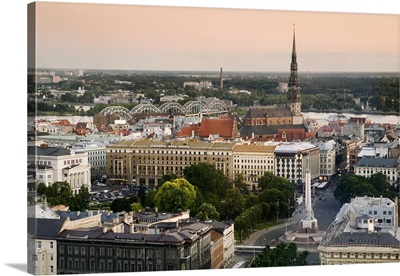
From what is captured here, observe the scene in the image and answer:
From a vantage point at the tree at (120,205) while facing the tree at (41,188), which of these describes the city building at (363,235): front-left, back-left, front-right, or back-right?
back-left

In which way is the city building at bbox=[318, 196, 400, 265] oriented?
toward the camera

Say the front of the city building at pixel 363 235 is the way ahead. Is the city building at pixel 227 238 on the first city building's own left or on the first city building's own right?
on the first city building's own right

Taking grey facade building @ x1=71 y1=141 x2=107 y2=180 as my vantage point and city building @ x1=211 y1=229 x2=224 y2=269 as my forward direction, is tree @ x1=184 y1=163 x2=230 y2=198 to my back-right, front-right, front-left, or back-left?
front-left

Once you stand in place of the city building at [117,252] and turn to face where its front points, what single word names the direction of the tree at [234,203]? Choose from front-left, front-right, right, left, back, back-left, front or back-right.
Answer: back-left

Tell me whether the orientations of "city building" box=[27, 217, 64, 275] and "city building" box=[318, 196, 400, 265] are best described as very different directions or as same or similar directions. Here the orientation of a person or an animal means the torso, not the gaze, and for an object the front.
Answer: same or similar directions

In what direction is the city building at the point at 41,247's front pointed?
toward the camera

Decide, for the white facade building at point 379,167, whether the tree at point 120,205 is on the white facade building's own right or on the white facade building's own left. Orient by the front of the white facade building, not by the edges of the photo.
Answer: on the white facade building's own right

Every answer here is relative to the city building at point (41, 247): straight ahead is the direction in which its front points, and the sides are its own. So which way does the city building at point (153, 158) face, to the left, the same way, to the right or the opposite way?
the same way

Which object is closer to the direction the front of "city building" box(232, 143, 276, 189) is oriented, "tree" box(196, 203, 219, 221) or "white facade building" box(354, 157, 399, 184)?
the tree

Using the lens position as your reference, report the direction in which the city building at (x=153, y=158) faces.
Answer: facing the viewer

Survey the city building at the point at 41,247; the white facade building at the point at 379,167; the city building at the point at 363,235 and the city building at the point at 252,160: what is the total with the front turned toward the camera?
4

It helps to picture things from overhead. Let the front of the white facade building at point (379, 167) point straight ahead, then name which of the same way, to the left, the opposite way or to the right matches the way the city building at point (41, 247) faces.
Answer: the same way

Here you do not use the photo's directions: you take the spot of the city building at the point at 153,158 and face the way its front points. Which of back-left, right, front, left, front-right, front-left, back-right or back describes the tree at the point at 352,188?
left
